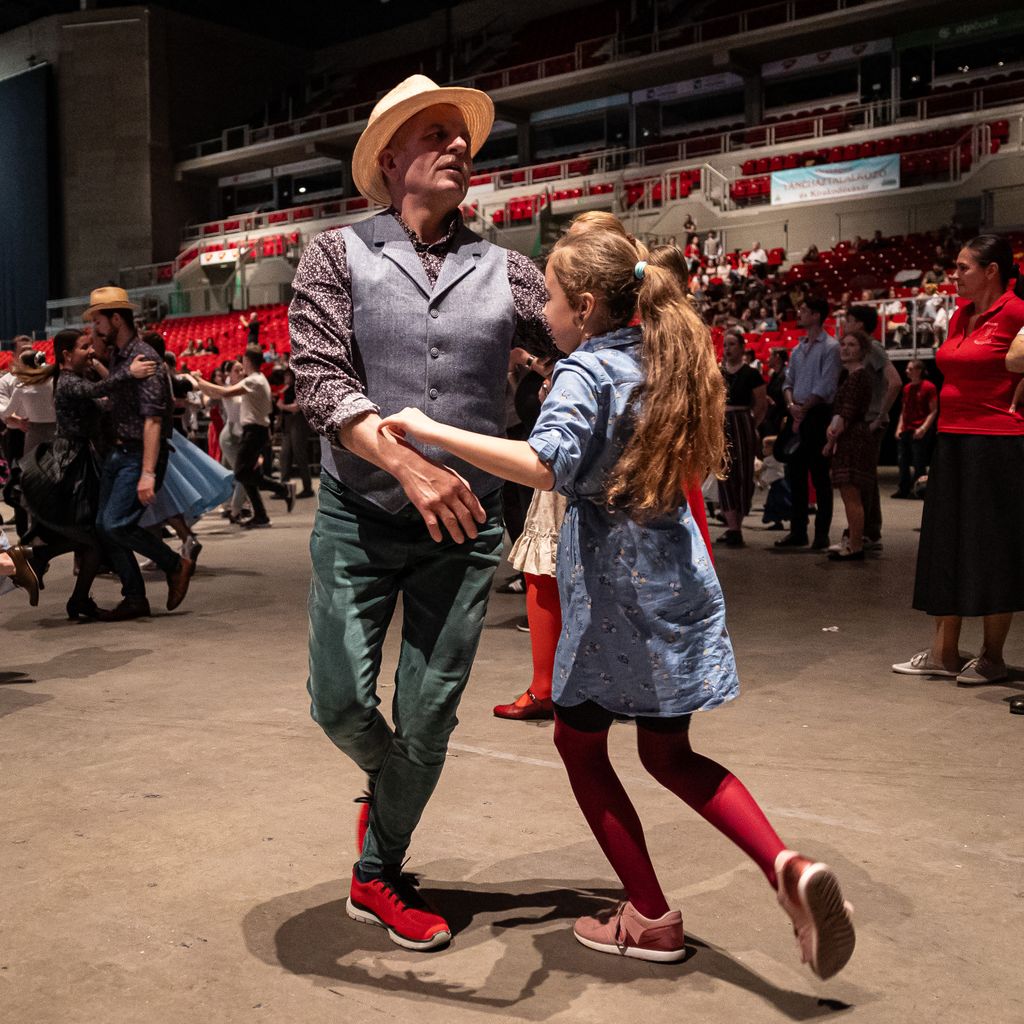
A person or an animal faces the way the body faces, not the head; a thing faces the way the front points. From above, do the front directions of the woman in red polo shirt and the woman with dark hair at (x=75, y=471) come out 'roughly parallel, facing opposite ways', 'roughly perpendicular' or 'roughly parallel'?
roughly parallel, facing opposite ways

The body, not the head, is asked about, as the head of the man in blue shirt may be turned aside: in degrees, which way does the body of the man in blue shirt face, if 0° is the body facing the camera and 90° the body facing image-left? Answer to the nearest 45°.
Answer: approximately 45°

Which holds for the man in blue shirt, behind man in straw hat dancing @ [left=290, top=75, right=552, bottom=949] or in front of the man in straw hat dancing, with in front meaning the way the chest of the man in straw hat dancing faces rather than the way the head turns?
behind

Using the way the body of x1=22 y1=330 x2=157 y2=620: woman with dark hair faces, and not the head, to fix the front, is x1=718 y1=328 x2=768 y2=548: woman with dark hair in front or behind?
in front

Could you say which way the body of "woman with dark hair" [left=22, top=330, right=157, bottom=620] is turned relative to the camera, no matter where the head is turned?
to the viewer's right

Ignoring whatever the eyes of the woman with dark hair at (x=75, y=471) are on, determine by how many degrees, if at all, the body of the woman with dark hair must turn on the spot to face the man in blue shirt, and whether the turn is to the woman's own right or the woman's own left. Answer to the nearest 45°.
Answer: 0° — they already face them

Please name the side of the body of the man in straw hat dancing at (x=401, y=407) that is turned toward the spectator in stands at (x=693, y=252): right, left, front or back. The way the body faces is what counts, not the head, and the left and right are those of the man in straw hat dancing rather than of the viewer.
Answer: back

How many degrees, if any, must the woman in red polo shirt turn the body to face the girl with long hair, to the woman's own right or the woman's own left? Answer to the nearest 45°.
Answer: approximately 45° to the woman's own left

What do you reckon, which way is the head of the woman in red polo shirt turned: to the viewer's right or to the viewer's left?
to the viewer's left

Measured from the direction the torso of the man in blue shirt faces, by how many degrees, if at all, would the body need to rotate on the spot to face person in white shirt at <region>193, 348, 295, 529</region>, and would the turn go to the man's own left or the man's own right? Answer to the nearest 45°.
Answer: approximately 45° to the man's own right

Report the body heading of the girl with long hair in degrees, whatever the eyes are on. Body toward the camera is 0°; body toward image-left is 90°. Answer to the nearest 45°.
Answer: approximately 135°

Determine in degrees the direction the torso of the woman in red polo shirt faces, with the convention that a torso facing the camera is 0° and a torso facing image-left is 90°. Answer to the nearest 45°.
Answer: approximately 45°

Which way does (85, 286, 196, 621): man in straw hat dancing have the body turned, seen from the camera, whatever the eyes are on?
to the viewer's left

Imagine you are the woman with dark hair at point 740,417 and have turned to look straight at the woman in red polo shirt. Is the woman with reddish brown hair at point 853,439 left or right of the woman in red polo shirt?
left
